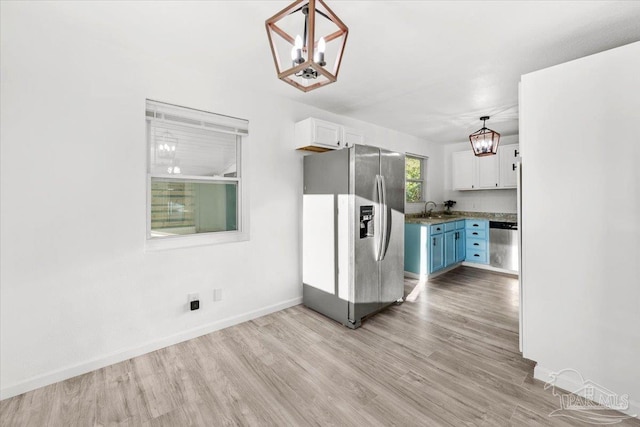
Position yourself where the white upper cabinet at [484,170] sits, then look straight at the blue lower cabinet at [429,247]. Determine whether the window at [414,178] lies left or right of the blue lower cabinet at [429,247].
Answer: right

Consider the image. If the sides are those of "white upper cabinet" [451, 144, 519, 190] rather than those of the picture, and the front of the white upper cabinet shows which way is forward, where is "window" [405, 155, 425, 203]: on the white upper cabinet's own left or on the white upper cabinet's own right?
on the white upper cabinet's own right

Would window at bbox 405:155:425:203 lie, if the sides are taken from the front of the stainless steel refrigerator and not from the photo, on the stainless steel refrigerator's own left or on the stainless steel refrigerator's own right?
on the stainless steel refrigerator's own left

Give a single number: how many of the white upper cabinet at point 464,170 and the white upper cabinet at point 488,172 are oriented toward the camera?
2

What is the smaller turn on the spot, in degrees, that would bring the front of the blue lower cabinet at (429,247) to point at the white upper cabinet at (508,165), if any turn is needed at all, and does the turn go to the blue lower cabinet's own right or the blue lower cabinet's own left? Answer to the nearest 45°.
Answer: approximately 90° to the blue lower cabinet's own left

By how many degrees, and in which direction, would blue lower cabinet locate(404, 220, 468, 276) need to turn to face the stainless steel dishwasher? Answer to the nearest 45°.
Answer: approximately 90° to its left

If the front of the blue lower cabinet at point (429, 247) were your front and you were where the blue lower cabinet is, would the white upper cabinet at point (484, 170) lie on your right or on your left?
on your left

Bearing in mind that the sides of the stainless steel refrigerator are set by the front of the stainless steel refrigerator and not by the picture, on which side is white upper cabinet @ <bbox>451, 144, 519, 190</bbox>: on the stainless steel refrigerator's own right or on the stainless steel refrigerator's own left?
on the stainless steel refrigerator's own left

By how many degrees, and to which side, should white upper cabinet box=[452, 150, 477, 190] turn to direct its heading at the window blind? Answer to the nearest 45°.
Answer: approximately 45° to its right

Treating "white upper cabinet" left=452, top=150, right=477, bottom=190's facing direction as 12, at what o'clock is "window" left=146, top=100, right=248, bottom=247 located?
The window is roughly at 1 o'clock from the white upper cabinet.

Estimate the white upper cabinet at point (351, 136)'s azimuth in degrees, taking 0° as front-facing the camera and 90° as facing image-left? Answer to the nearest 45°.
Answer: approximately 315°
